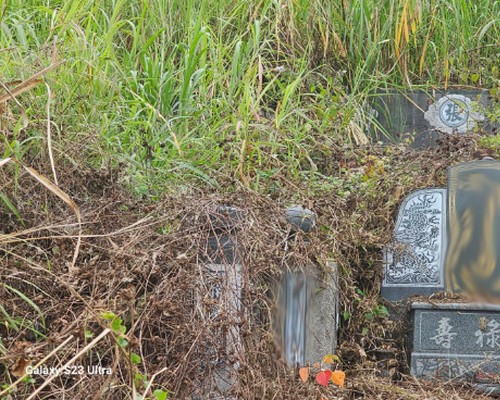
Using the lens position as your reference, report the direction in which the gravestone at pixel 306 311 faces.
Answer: facing the viewer and to the left of the viewer

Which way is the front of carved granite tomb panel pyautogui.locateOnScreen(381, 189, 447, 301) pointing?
toward the camera

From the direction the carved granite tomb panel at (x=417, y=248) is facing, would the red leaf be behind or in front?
in front

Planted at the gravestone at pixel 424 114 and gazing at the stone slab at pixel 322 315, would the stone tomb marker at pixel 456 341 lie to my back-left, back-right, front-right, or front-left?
front-left

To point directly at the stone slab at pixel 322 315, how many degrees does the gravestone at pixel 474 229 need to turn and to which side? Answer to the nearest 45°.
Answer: approximately 45° to its right

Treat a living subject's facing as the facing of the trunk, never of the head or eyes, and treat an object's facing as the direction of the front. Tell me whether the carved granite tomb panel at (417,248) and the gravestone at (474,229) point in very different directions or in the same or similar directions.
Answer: same or similar directions

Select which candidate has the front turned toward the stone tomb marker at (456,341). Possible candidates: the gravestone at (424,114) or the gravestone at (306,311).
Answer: the gravestone at (424,114)

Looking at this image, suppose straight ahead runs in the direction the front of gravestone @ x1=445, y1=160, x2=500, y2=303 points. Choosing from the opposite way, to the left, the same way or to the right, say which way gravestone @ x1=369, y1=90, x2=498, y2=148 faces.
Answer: the same way

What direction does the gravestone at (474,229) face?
toward the camera

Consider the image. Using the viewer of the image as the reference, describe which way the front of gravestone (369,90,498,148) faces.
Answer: facing the viewer

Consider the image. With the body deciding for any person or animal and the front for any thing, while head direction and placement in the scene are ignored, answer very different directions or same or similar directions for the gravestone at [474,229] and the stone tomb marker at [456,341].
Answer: same or similar directions

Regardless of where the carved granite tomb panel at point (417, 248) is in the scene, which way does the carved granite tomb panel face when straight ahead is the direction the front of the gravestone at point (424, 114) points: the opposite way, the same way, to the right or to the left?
the same way

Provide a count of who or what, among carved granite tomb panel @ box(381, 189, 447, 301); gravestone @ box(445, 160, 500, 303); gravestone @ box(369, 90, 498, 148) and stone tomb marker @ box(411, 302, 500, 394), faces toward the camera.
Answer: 4
